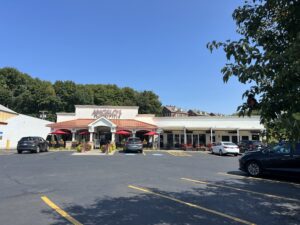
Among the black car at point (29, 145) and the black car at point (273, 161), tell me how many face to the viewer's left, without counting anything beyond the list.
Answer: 1

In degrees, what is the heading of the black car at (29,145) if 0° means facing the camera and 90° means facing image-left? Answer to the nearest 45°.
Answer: approximately 225°

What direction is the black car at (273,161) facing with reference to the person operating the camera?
facing to the left of the viewer

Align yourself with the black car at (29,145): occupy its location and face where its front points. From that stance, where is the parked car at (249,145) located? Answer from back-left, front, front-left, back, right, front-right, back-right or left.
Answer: front-right

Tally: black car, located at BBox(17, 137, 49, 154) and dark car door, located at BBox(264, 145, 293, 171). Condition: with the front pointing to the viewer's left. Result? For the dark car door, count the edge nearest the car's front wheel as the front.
1

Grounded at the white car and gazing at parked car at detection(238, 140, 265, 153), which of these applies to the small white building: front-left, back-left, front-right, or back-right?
back-left

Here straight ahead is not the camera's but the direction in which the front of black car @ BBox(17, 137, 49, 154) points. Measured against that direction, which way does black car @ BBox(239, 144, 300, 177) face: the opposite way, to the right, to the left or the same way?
to the left
